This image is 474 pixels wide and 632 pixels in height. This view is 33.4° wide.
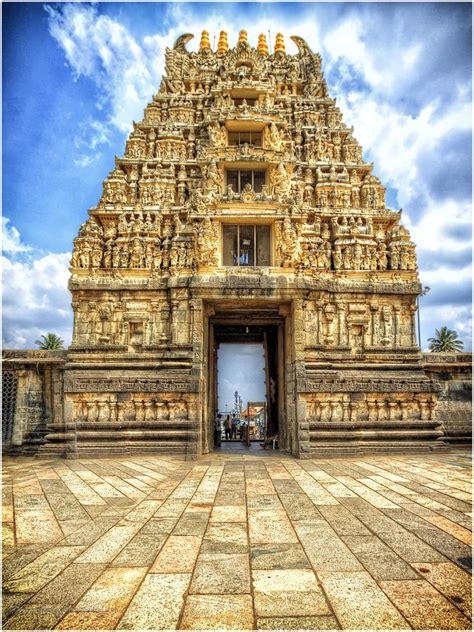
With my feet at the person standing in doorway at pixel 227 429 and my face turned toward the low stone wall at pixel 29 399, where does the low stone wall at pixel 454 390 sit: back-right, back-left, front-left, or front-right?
front-left

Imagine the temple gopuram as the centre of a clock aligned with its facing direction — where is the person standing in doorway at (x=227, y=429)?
The person standing in doorway is roughly at 6 o'clock from the temple gopuram.

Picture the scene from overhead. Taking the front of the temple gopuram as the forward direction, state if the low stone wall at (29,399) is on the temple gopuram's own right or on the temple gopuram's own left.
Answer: on the temple gopuram's own right

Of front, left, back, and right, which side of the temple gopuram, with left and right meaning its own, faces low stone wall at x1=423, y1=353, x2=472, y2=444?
left

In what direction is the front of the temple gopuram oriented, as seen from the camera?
facing the viewer
